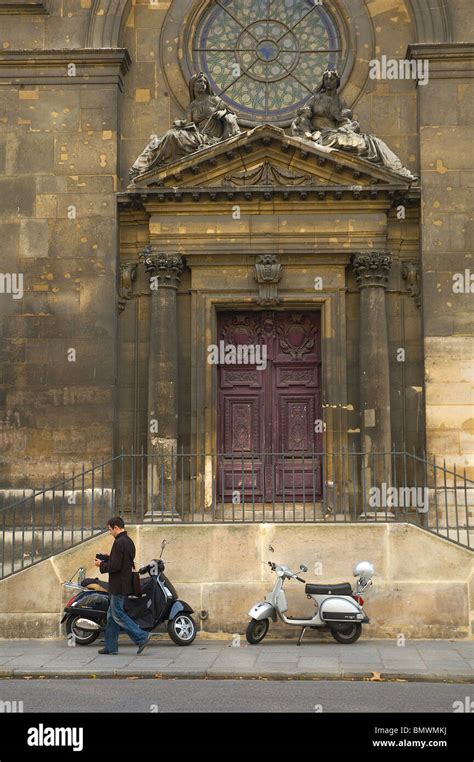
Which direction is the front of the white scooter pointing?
to the viewer's left

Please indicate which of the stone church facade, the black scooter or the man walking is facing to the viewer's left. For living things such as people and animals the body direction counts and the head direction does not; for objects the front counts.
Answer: the man walking

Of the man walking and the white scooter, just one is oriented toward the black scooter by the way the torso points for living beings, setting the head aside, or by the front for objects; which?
the white scooter

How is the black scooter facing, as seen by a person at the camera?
facing to the right of the viewer

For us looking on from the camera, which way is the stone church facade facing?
facing the viewer

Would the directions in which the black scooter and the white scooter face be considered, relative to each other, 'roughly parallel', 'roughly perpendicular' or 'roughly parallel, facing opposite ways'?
roughly parallel, facing opposite ways

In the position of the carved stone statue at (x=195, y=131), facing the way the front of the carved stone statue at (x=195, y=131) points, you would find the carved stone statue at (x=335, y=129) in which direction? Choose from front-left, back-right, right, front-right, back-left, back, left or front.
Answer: left

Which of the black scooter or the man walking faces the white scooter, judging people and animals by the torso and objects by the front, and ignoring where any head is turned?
the black scooter

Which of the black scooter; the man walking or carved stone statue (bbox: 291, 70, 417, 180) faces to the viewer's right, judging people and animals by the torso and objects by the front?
the black scooter

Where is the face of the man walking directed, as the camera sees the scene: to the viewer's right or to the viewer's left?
to the viewer's left

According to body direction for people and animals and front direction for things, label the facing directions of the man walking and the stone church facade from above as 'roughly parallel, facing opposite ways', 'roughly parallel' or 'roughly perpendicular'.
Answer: roughly perpendicular

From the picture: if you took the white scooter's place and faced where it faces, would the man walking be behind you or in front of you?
in front

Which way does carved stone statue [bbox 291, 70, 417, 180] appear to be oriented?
toward the camera

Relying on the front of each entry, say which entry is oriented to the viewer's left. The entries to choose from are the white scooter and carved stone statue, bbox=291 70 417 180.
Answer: the white scooter
